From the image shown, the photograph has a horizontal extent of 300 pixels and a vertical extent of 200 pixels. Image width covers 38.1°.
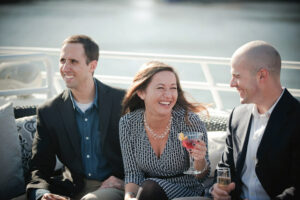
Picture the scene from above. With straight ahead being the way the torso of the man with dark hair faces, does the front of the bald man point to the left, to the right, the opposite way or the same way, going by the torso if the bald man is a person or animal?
to the right

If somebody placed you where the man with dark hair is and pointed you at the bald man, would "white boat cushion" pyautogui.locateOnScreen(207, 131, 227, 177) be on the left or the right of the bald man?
left

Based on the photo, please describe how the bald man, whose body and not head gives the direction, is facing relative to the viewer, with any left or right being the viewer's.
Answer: facing the viewer and to the left of the viewer

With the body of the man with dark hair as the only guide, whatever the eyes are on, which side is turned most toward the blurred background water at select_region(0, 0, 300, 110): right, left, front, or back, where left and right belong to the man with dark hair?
back

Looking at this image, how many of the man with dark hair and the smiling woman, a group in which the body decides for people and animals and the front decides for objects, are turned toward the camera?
2

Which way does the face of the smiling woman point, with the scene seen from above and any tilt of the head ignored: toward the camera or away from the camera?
toward the camera

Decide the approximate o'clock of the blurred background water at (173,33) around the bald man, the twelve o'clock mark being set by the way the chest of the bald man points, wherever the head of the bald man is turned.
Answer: The blurred background water is roughly at 4 o'clock from the bald man.

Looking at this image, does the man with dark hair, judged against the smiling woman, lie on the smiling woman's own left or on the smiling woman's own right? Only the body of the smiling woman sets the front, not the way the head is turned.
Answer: on the smiling woman's own right

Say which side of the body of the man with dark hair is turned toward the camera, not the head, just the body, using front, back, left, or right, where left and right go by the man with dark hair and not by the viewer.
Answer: front

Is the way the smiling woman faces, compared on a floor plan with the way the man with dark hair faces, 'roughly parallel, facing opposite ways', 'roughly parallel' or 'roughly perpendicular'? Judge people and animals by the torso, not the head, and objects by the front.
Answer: roughly parallel

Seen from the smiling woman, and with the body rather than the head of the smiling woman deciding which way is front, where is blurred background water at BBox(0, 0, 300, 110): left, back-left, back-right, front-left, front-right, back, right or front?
back

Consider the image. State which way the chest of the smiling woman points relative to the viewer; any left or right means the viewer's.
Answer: facing the viewer

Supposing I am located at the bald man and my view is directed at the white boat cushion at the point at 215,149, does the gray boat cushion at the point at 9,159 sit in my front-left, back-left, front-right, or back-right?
front-left

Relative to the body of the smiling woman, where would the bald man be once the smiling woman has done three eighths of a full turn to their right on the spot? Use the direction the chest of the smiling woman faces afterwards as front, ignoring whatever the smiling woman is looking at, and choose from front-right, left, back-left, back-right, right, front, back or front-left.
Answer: back
